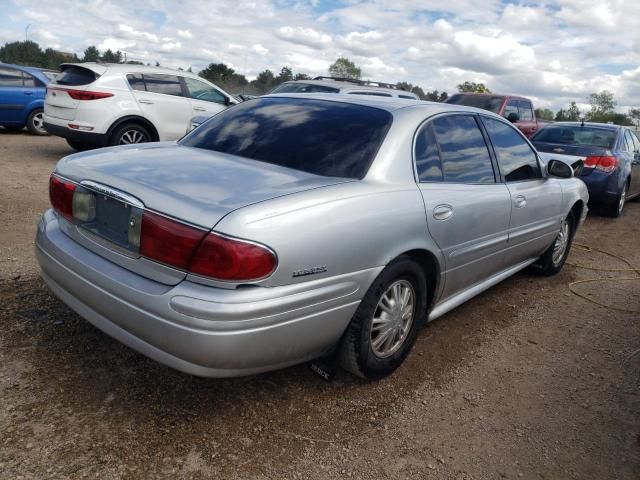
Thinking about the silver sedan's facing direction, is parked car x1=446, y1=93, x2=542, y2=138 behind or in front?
in front

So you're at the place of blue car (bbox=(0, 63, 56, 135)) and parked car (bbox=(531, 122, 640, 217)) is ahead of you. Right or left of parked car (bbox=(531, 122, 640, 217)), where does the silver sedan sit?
right

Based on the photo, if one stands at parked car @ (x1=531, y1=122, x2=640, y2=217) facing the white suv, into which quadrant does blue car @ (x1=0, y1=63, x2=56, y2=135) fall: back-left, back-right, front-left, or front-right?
front-right

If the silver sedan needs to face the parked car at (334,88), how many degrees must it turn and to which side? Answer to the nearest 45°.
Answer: approximately 45° to its left

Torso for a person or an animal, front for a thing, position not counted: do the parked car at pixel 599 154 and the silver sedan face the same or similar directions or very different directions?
same or similar directions

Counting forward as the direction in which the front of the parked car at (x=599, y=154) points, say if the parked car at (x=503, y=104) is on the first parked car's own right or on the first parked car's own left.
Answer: on the first parked car's own left

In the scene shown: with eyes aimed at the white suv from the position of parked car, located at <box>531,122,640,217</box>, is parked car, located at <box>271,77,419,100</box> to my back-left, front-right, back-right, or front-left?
front-right

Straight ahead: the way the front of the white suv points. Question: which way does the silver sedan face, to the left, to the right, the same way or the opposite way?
the same way

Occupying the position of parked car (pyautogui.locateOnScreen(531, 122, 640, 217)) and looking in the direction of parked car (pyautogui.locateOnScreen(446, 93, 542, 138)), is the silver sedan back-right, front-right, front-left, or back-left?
back-left

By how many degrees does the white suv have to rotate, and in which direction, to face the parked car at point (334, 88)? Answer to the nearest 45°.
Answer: approximately 45° to its right

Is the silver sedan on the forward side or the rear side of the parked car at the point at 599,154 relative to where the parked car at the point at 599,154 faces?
on the rear side

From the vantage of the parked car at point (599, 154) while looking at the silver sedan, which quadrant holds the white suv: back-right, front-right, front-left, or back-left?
front-right

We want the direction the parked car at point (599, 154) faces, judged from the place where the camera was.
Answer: facing away from the viewer and to the right of the viewer

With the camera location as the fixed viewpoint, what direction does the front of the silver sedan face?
facing away from the viewer and to the right of the viewer

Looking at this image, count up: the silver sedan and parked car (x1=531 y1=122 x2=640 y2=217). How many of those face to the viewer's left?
0

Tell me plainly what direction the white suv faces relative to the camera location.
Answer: facing away from the viewer and to the right of the viewer

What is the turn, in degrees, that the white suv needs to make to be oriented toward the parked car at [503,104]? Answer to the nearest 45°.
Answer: approximately 45° to its right
